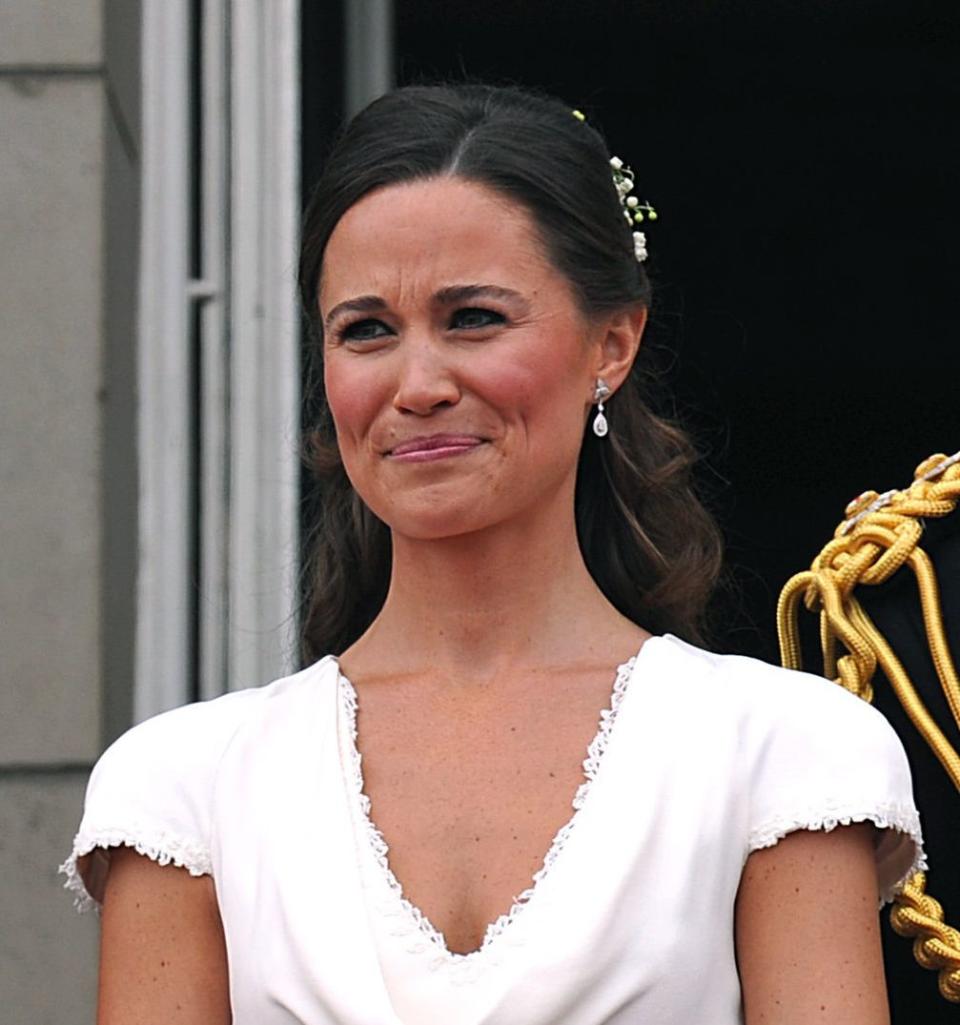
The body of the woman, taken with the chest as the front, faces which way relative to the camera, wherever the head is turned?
toward the camera

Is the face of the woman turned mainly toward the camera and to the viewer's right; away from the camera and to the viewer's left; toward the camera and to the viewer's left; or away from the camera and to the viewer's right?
toward the camera and to the viewer's left

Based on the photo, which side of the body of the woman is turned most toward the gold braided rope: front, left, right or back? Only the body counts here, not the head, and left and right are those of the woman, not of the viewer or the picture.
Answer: left
